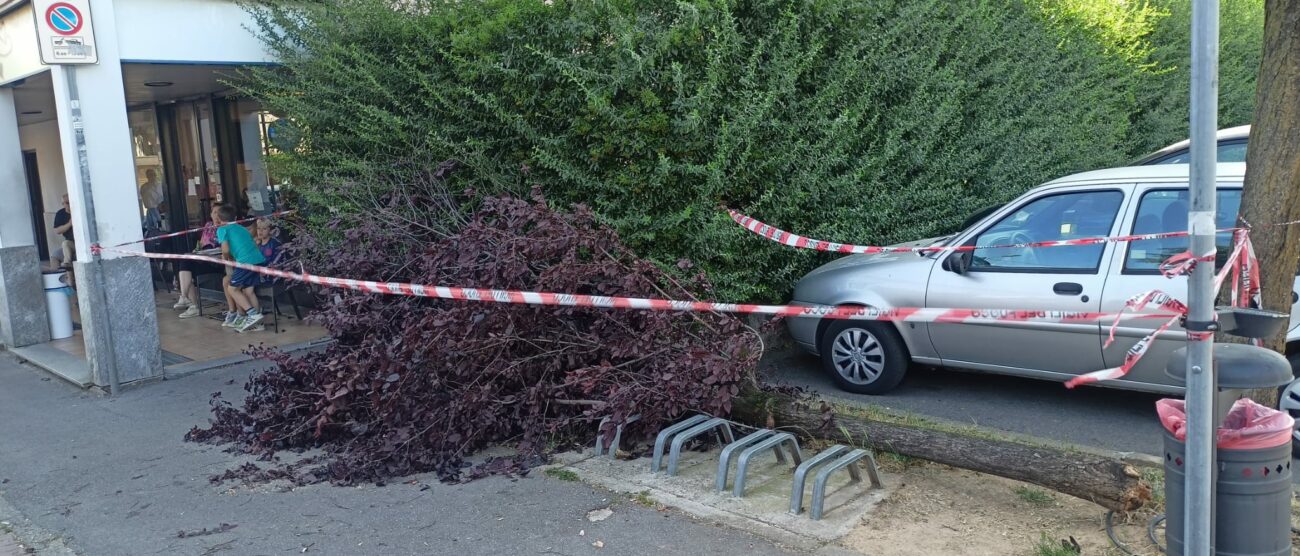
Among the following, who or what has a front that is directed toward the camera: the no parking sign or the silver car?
the no parking sign

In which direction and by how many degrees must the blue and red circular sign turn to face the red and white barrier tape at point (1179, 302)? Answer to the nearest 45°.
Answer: approximately 45° to its left

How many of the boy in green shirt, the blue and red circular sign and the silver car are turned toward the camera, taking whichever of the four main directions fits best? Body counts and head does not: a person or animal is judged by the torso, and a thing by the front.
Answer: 1

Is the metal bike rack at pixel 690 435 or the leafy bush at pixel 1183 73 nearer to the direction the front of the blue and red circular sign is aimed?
the metal bike rack

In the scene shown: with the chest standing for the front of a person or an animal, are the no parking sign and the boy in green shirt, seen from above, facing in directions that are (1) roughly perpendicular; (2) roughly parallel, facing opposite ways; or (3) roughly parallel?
roughly perpendicular

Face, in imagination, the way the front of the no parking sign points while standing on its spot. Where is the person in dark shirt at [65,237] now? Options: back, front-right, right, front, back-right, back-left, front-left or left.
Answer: back

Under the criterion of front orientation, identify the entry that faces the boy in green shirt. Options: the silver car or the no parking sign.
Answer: the silver car

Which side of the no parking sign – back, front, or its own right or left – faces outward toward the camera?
front

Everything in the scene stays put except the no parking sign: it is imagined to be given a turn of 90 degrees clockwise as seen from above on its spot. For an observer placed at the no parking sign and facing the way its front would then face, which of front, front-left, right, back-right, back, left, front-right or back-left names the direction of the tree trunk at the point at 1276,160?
back-left

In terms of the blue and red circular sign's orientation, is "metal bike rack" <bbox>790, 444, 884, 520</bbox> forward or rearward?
forward

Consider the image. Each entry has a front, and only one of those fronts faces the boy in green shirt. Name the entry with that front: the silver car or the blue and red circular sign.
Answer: the silver car

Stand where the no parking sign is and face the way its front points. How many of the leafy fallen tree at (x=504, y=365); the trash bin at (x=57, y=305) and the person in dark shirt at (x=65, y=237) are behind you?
2

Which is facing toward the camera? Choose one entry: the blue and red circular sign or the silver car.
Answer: the blue and red circular sign

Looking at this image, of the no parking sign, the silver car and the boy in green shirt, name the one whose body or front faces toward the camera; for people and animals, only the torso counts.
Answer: the no parking sign

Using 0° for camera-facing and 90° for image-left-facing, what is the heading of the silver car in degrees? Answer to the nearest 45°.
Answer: approximately 90°

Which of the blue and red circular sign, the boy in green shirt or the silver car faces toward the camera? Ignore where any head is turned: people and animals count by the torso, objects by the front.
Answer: the blue and red circular sign
